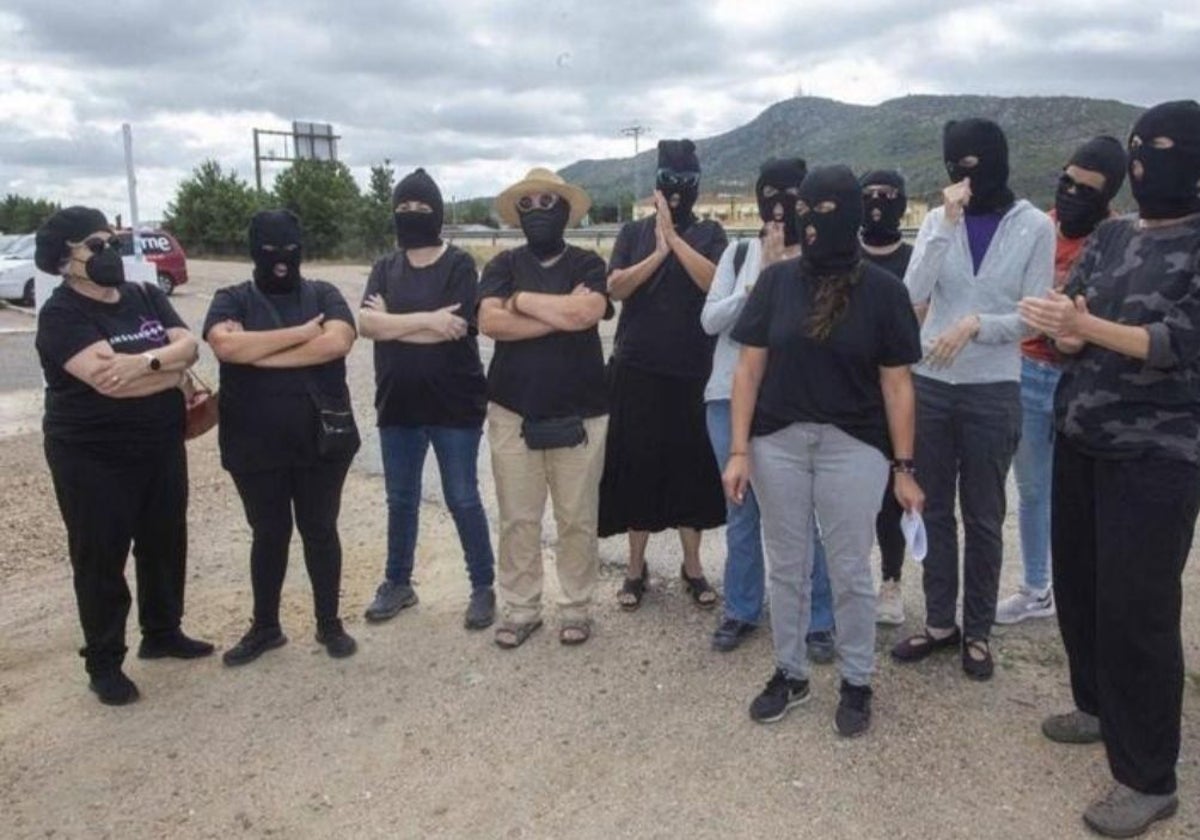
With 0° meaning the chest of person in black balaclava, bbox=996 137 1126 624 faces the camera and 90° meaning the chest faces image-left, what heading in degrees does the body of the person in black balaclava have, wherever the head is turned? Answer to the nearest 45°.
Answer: approximately 45°

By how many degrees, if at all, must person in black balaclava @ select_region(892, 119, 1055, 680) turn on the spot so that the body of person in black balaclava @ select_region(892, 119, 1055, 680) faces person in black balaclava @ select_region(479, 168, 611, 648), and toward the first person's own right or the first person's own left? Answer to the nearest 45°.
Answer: approximately 45° to the first person's own right

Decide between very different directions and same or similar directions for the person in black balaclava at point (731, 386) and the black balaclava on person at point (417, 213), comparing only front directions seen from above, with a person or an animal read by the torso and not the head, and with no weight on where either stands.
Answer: same or similar directions

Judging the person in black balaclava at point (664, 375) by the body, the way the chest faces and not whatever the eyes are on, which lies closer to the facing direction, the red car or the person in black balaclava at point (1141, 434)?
the person in black balaclava

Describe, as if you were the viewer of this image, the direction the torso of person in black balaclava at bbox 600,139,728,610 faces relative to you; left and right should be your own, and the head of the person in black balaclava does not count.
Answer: facing the viewer

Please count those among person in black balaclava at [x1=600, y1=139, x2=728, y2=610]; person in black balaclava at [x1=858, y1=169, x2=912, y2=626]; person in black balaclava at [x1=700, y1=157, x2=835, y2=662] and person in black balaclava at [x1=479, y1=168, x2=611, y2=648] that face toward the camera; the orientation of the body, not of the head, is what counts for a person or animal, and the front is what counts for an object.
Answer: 4

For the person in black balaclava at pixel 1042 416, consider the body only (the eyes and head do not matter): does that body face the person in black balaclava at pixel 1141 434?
no

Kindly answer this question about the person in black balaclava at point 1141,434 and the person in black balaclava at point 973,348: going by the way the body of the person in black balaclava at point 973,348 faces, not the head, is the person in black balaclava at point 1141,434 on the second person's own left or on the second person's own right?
on the second person's own left

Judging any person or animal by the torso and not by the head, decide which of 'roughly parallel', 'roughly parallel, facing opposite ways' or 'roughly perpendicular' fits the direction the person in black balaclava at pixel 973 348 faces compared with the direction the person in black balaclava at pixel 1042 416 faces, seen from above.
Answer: roughly parallel

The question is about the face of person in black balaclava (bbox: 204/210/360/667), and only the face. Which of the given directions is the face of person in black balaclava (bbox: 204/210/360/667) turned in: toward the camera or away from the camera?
toward the camera

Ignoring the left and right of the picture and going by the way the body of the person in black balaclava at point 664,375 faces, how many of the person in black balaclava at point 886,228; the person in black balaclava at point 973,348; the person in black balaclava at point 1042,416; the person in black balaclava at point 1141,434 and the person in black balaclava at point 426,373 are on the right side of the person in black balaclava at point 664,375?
1

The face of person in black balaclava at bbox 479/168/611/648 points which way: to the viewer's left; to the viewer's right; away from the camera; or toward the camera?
toward the camera

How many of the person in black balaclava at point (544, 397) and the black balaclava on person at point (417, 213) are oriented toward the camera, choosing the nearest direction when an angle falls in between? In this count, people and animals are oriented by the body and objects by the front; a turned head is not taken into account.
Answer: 2

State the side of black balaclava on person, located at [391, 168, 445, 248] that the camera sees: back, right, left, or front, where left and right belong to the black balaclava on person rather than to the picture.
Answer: front

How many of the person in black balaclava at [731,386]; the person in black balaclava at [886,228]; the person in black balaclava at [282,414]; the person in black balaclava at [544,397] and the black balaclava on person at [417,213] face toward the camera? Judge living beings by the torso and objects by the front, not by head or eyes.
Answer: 5

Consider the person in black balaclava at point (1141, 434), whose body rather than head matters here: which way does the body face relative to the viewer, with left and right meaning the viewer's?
facing the viewer and to the left of the viewer

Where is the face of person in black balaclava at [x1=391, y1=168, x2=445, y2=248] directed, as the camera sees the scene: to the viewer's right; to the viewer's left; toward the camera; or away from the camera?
toward the camera
